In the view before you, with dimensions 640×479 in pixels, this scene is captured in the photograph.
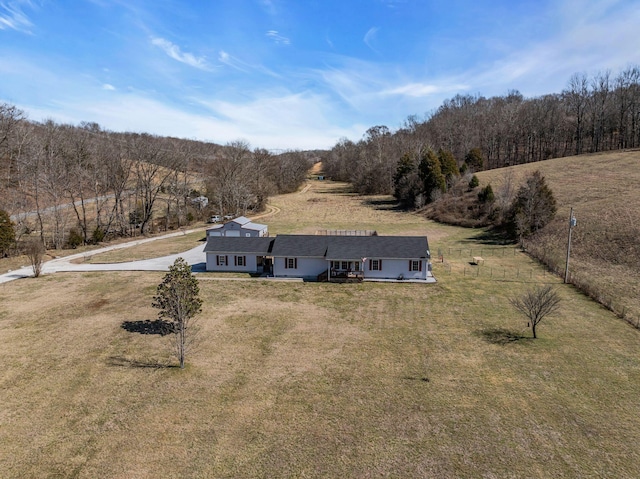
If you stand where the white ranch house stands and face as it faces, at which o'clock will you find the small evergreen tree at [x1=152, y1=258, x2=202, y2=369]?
The small evergreen tree is roughly at 1 o'clock from the white ranch house.

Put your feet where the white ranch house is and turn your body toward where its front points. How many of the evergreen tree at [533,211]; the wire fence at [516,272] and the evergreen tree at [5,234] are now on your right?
1

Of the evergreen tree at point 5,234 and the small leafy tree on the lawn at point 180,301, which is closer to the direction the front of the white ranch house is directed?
the small leafy tree on the lawn

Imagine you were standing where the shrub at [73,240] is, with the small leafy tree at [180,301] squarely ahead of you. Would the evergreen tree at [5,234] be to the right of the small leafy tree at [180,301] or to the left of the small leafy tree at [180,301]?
right

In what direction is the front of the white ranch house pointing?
toward the camera

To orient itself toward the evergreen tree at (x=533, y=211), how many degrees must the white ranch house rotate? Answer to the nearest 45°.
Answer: approximately 135° to its left

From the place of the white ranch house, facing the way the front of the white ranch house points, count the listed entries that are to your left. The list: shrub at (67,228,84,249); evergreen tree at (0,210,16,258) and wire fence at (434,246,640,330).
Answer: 1

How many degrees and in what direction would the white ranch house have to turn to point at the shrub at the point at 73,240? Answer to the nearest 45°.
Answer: approximately 135° to its right

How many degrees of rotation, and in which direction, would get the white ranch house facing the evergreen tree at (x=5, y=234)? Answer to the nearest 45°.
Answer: approximately 90° to its right

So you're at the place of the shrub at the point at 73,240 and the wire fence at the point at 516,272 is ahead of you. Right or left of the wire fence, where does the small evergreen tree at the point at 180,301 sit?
right

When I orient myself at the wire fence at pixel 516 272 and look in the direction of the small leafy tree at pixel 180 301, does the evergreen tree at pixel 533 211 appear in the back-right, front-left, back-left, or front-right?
back-right

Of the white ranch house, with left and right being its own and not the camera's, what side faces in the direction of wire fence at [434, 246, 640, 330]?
left
